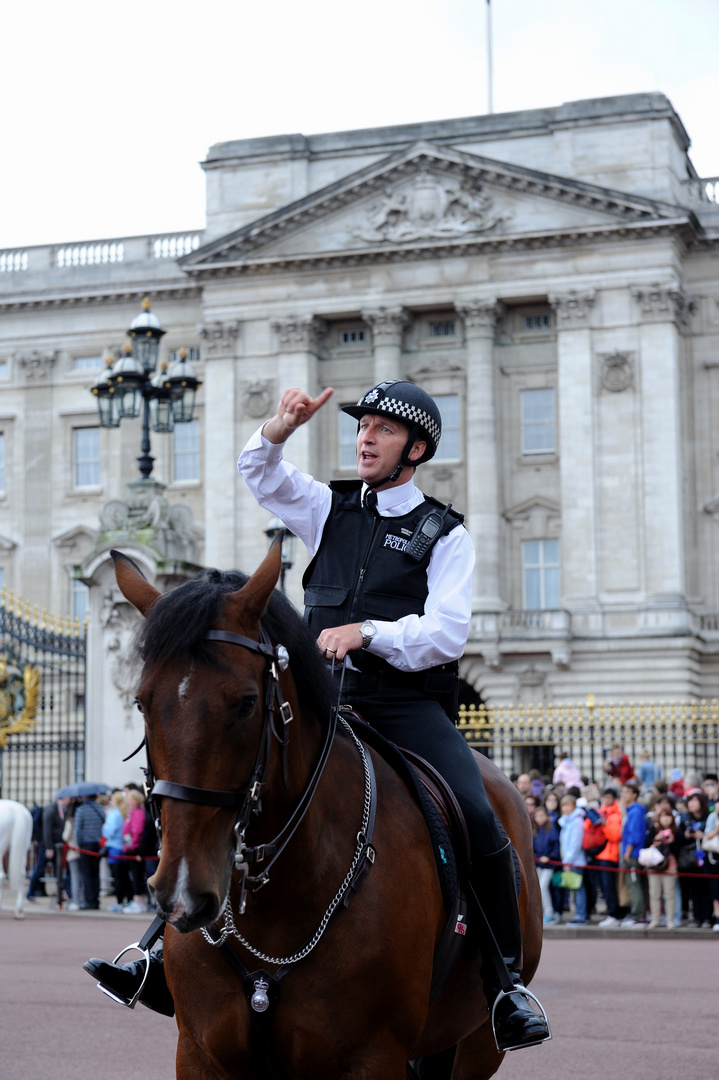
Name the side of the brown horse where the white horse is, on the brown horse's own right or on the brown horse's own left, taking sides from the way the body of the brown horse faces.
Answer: on the brown horse's own right

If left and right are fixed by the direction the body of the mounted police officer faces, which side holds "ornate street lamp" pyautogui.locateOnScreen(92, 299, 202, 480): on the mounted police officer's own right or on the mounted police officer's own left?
on the mounted police officer's own right

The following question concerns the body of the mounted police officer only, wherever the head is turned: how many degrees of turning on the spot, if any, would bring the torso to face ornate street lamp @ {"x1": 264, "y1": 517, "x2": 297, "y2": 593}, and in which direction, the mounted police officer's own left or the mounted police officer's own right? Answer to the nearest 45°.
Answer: approximately 135° to the mounted police officer's own right

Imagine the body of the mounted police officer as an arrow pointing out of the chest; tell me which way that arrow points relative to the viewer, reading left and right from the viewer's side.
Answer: facing the viewer and to the left of the viewer

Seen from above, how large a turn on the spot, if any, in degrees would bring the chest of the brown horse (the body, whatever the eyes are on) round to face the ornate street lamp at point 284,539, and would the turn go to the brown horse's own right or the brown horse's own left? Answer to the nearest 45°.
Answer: approximately 135° to the brown horse's own right

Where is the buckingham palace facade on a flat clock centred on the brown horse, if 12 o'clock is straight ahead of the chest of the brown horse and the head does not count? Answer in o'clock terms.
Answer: The buckingham palace facade is roughly at 5 o'clock from the brown horse.

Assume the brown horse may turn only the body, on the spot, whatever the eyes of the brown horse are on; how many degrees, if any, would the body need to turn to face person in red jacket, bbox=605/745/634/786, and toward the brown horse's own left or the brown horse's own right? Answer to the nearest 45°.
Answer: approximately 135° to the brown horse's own right

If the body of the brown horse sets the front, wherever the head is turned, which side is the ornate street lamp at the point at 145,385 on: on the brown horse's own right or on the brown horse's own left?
on the brown horse's own right

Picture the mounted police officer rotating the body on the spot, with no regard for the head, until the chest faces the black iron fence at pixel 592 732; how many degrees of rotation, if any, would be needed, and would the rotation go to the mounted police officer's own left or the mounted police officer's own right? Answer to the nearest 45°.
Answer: approximately 135° to the mounted police officer's own right

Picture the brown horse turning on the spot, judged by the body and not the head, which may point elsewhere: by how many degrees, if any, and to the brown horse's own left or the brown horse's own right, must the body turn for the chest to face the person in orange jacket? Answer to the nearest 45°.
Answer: approximately 135° to the brown horse's own right
